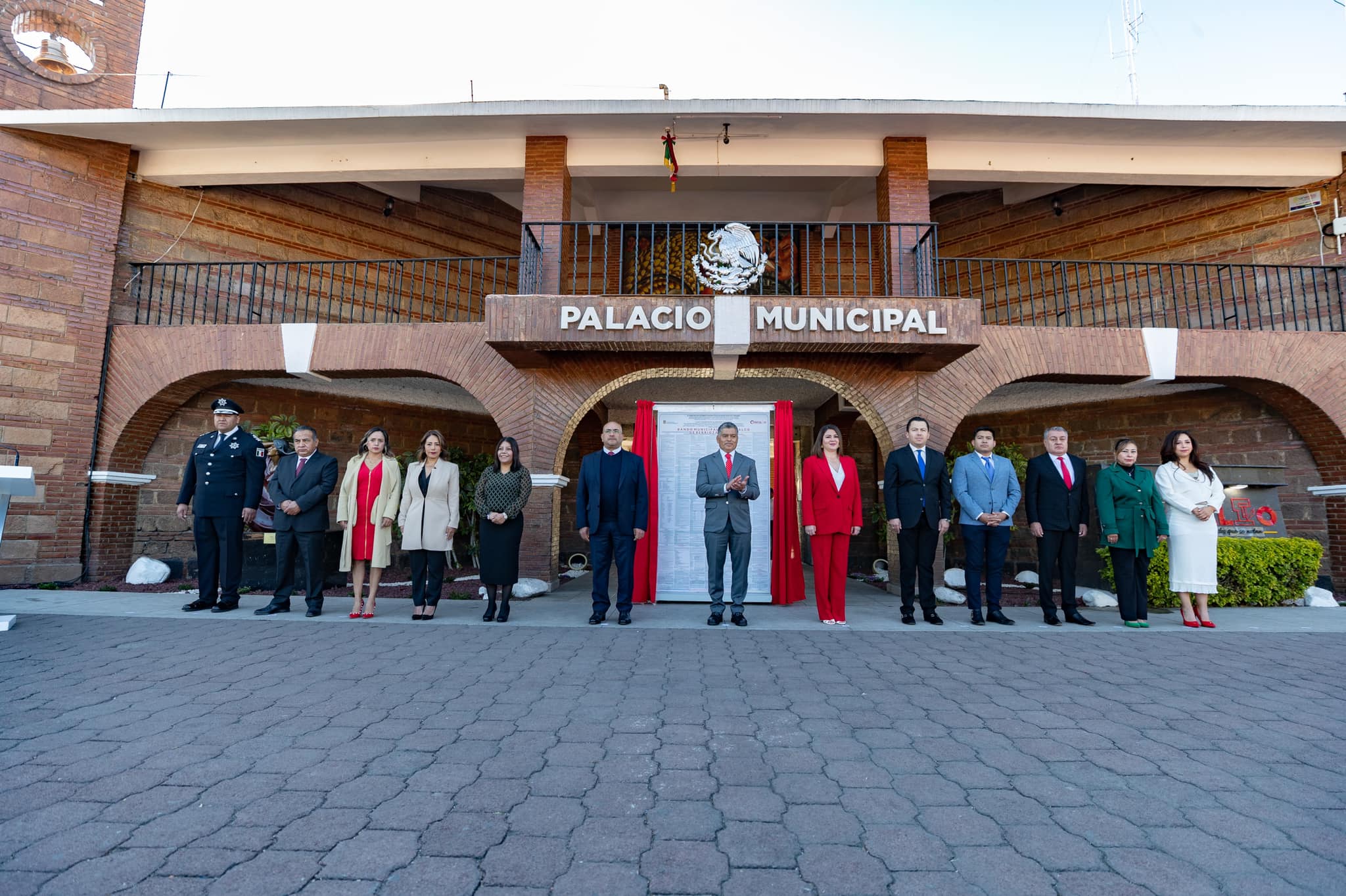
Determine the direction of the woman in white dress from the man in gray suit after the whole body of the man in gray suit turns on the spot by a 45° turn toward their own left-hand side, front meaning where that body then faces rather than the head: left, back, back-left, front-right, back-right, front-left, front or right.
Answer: front-left

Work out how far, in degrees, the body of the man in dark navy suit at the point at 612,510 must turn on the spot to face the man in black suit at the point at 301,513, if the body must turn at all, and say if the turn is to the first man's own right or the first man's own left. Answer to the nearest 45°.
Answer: approximately 90° to the first man's own right

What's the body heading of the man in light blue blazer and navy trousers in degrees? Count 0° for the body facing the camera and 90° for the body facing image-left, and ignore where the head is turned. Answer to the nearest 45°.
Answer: approximately 0°

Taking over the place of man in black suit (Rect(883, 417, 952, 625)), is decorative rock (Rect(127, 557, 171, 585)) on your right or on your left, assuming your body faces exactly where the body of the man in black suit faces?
on your right

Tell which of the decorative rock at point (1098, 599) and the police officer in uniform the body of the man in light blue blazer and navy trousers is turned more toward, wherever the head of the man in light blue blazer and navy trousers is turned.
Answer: the police officer in uniform

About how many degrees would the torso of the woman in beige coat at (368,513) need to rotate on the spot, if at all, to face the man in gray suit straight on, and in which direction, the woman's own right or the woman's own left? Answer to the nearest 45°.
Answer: approximately 45° to the woman's own left

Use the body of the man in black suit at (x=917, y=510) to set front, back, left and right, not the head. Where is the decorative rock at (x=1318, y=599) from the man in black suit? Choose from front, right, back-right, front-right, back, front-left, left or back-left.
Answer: back-left

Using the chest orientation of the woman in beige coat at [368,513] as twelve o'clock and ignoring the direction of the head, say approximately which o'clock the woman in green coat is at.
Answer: The woman in green coat is roughly at 10 o'clock from the woman in beige coat.
